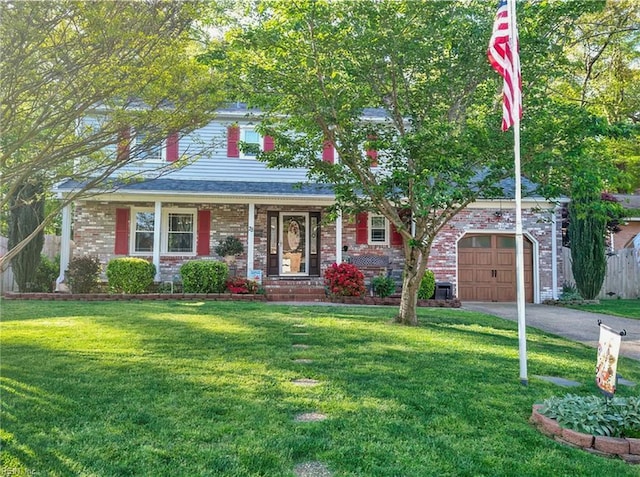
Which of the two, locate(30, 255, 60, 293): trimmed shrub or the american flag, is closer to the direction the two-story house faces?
the american flag

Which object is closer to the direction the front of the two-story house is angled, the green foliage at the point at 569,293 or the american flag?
the american flag

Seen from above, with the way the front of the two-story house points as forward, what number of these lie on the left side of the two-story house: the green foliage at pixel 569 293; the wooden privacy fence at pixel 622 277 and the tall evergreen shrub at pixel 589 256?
3

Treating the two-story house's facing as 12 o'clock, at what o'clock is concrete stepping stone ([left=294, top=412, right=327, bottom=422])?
The concrete stepping stone is roughly at 12 o'clock from the two-story house.

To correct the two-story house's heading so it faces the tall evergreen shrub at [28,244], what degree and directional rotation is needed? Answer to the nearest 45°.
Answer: approximately 90° to its right

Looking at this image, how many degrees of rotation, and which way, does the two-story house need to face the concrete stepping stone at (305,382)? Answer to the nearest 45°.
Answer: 0° — it already faces it

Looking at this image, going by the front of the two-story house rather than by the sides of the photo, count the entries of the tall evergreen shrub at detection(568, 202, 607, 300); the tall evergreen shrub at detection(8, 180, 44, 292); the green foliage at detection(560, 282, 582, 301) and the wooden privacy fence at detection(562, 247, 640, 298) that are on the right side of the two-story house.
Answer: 1

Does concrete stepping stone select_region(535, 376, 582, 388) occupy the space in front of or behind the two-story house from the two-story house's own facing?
in front

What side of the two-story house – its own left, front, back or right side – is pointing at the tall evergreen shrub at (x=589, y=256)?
left

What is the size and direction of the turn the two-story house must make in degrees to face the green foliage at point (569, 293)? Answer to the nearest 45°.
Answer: approximately 90° to its left

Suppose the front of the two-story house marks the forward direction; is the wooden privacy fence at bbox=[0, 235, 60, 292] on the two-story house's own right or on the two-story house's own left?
on the two-story house's own right

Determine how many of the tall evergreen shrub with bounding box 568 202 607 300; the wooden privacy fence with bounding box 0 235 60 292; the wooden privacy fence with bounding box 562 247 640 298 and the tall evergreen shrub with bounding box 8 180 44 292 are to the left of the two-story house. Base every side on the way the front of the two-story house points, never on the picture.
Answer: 2

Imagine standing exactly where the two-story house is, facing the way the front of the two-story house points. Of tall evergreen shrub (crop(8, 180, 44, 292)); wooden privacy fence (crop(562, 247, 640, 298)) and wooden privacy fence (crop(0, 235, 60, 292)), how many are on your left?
1

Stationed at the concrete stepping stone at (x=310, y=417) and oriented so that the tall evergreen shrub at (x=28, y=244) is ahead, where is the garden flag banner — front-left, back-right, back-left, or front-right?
back-right

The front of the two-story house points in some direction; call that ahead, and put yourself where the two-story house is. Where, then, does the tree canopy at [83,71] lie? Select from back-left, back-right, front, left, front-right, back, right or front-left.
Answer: front

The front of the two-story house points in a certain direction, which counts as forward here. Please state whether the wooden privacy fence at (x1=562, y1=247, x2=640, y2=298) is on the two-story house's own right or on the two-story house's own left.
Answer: on the two-story house's own left

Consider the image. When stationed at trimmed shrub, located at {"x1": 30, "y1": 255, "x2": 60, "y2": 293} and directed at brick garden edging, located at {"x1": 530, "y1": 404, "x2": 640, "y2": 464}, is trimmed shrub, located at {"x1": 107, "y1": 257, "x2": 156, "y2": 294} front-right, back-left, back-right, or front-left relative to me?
front-left

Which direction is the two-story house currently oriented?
toward the camera

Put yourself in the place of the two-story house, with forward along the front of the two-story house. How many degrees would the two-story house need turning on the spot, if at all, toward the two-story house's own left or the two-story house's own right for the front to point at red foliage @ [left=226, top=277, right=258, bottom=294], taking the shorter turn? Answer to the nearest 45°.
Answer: approximately 45° to the two-story house's own right
